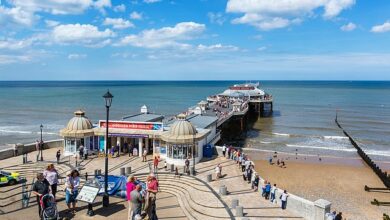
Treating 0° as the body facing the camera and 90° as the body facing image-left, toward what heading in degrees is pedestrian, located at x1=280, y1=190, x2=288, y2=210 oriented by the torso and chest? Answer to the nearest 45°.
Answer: approximately 225°

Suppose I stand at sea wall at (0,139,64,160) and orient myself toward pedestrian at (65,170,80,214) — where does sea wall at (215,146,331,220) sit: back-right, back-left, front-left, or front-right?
front-left

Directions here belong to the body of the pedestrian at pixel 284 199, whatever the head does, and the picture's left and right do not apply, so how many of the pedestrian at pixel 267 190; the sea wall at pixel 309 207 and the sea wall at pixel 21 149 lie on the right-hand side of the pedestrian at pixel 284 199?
1

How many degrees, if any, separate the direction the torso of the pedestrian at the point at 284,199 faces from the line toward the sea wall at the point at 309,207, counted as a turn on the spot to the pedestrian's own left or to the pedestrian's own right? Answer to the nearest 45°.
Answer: approximately 90° to the pedestrian's own right

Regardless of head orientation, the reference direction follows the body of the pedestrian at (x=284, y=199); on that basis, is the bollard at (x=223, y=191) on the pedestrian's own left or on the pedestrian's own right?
on the pedestrian's own left

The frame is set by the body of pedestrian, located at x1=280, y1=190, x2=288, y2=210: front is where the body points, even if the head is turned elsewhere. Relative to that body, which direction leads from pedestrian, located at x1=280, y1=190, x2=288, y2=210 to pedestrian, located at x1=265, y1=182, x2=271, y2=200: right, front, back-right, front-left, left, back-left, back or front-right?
left

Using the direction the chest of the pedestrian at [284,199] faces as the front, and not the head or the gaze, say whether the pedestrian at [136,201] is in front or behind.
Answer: behind
